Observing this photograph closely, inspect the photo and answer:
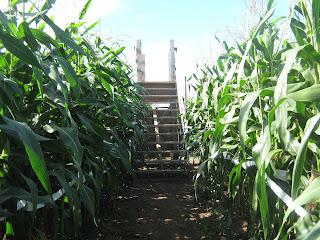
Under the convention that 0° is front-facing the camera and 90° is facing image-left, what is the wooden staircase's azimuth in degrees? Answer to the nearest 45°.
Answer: approximately 0°
